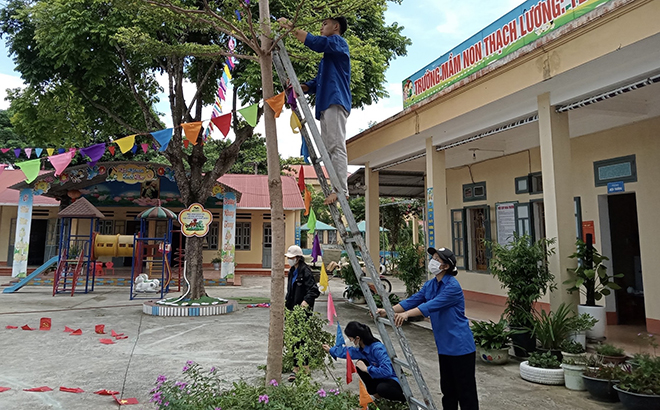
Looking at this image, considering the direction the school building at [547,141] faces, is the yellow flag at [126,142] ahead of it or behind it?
ahead

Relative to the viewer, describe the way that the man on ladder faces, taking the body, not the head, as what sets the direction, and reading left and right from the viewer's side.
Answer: facing to the left of the viewer

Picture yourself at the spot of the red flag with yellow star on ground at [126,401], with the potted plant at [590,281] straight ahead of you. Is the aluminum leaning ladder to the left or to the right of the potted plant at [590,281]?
right

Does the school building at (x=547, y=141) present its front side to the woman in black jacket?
yes

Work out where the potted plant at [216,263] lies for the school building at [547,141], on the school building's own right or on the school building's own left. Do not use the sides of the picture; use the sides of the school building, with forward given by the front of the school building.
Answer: on the school building's own right

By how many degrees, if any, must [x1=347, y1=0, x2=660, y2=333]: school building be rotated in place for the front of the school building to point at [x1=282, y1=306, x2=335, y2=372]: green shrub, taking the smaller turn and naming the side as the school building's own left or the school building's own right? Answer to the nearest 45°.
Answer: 0° — it already faces it

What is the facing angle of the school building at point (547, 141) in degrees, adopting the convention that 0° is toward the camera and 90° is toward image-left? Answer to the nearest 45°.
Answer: approximately 45°

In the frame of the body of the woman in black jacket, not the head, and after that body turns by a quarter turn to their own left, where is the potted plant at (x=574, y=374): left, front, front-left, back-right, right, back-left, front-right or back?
front-left

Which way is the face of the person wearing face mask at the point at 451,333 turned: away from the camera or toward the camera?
toward the camera
